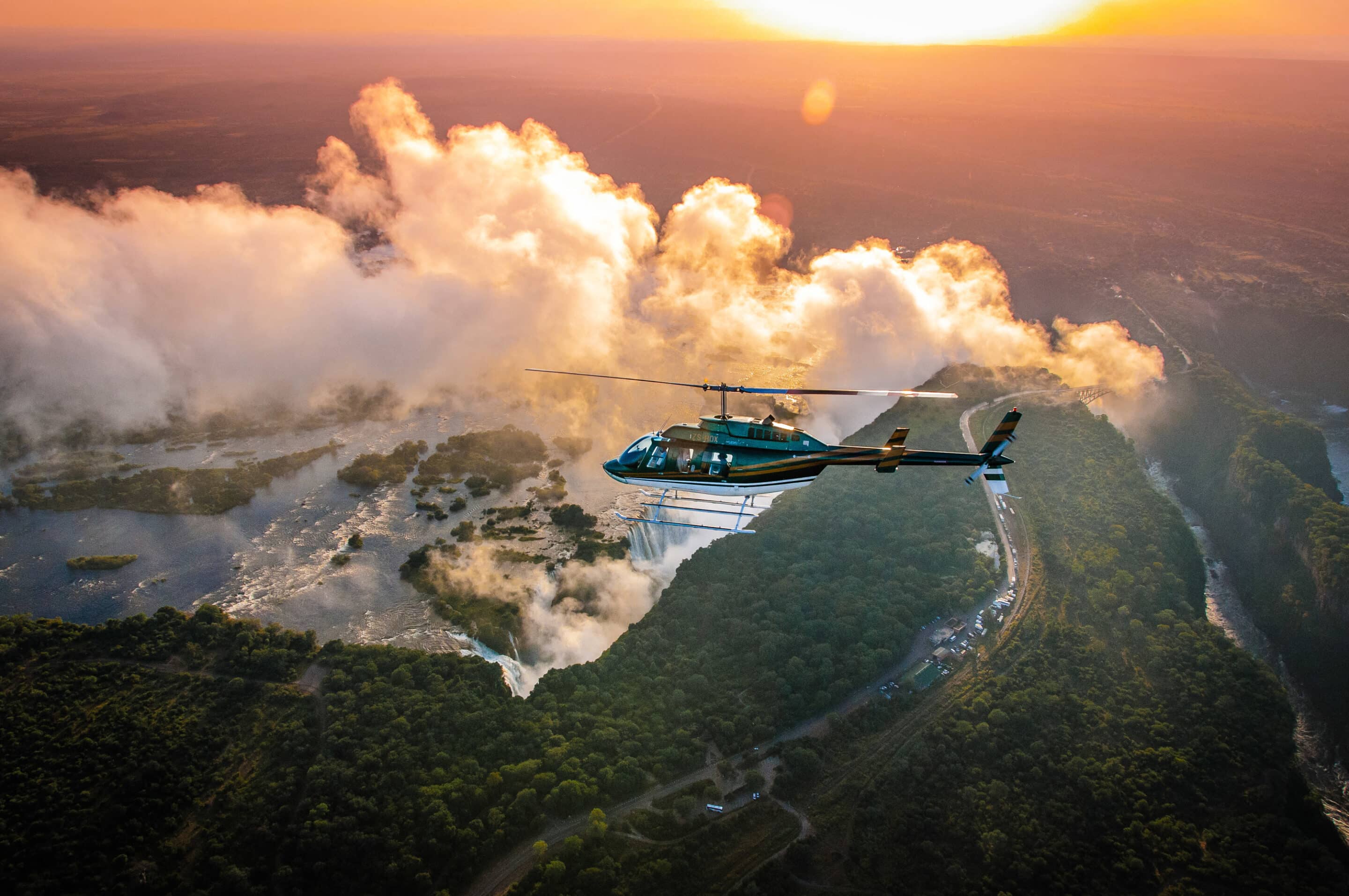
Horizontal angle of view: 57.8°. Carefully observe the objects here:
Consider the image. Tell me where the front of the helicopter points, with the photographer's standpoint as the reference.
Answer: facing to the left of the viewer
